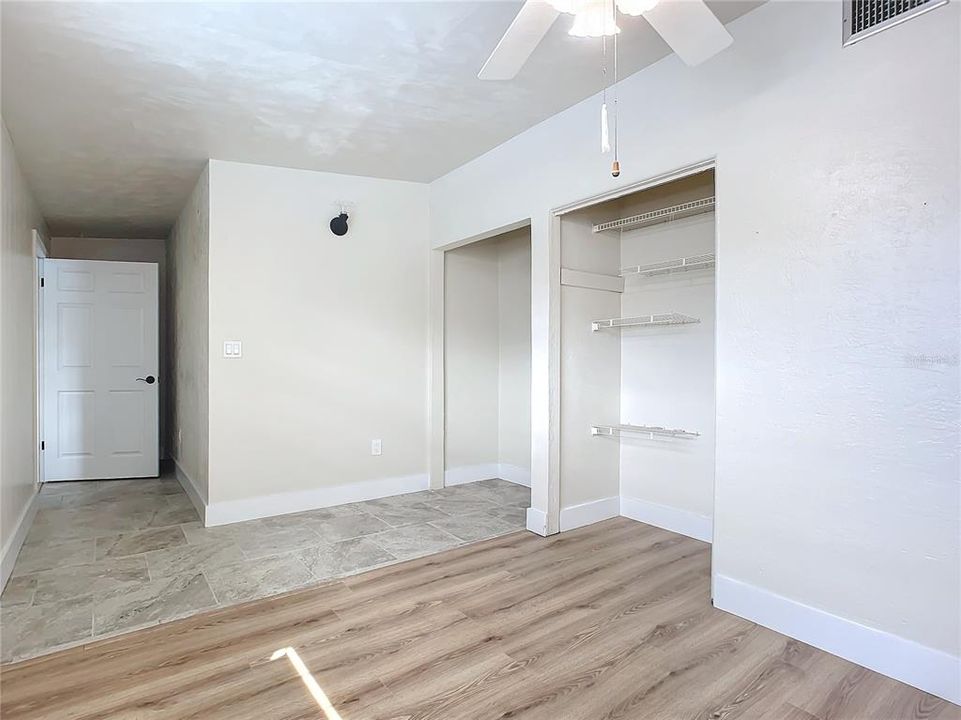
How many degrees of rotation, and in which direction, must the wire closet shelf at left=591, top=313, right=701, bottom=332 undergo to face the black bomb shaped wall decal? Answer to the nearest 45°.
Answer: approximately 45° to its right

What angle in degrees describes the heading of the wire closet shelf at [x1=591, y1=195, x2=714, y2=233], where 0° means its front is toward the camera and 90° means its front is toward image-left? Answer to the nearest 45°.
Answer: approximately 45°

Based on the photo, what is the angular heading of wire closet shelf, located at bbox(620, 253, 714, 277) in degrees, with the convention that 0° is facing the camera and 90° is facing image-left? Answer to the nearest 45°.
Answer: approximately 45°

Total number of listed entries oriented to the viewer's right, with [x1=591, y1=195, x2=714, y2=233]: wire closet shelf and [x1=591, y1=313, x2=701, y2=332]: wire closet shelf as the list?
0

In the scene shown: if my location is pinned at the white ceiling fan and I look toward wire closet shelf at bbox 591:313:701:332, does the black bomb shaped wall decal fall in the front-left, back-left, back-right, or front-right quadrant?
front-left

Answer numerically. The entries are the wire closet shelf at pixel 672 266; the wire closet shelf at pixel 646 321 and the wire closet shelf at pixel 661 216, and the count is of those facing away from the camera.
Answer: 0

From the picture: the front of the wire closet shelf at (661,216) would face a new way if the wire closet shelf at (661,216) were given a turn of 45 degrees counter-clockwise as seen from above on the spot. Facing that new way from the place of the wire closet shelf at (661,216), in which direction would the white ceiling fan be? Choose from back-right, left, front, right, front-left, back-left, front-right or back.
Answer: front

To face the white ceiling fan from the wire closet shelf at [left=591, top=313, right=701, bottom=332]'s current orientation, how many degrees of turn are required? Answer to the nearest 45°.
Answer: approximately 45° to its left

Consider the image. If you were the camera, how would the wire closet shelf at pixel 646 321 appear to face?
facing the viewer and to the left of the viewer
